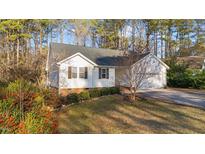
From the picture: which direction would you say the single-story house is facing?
toward the camera

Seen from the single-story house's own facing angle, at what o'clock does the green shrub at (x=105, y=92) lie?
The green shrub is roughly at 11 o'clock from the single-story house.

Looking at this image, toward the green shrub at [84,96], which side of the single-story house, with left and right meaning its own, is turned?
front

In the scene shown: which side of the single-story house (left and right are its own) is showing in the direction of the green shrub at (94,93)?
front

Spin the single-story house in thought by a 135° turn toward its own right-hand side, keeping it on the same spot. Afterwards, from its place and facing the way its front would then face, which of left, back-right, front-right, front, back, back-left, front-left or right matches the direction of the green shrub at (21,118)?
back-left
